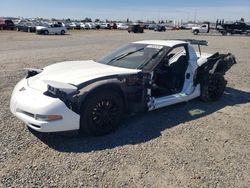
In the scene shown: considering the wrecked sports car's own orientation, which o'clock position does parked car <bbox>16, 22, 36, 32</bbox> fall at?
The parked car is roughly at 4 o'clock from the wrecked sports car.

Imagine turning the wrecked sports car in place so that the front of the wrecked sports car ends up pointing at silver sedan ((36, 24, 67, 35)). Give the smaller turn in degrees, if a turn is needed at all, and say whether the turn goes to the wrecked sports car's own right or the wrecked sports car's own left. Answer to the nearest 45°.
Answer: approximately 135° to the wrecked sports car's own right

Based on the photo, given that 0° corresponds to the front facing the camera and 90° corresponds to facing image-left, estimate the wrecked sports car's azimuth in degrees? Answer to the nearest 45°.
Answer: approximately 45°
